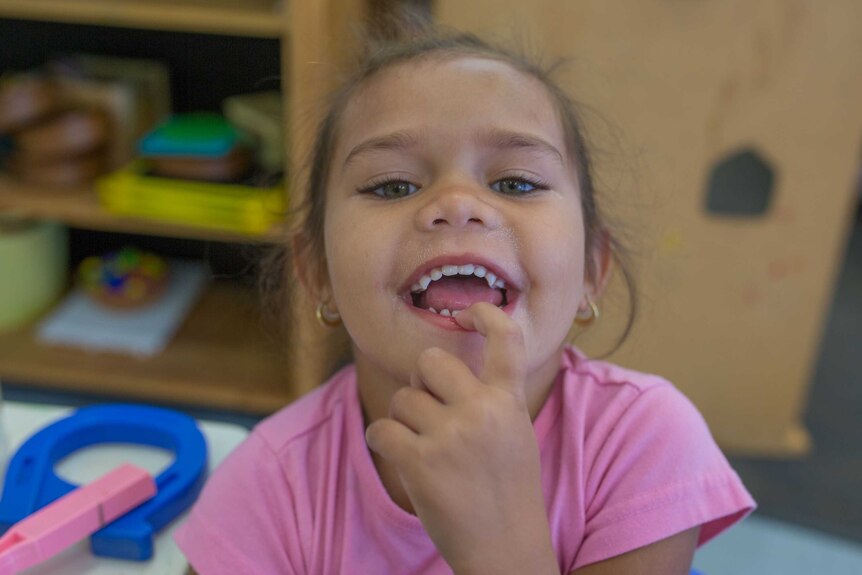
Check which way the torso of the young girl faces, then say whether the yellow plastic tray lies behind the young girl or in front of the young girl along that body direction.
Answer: behind

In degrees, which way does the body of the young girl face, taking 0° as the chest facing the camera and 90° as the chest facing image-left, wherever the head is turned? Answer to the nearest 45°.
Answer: approximately 0°

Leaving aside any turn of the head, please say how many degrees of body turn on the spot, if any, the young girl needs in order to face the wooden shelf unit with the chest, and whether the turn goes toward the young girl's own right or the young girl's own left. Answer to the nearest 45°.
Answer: approximately 135° to the young girl's own right
